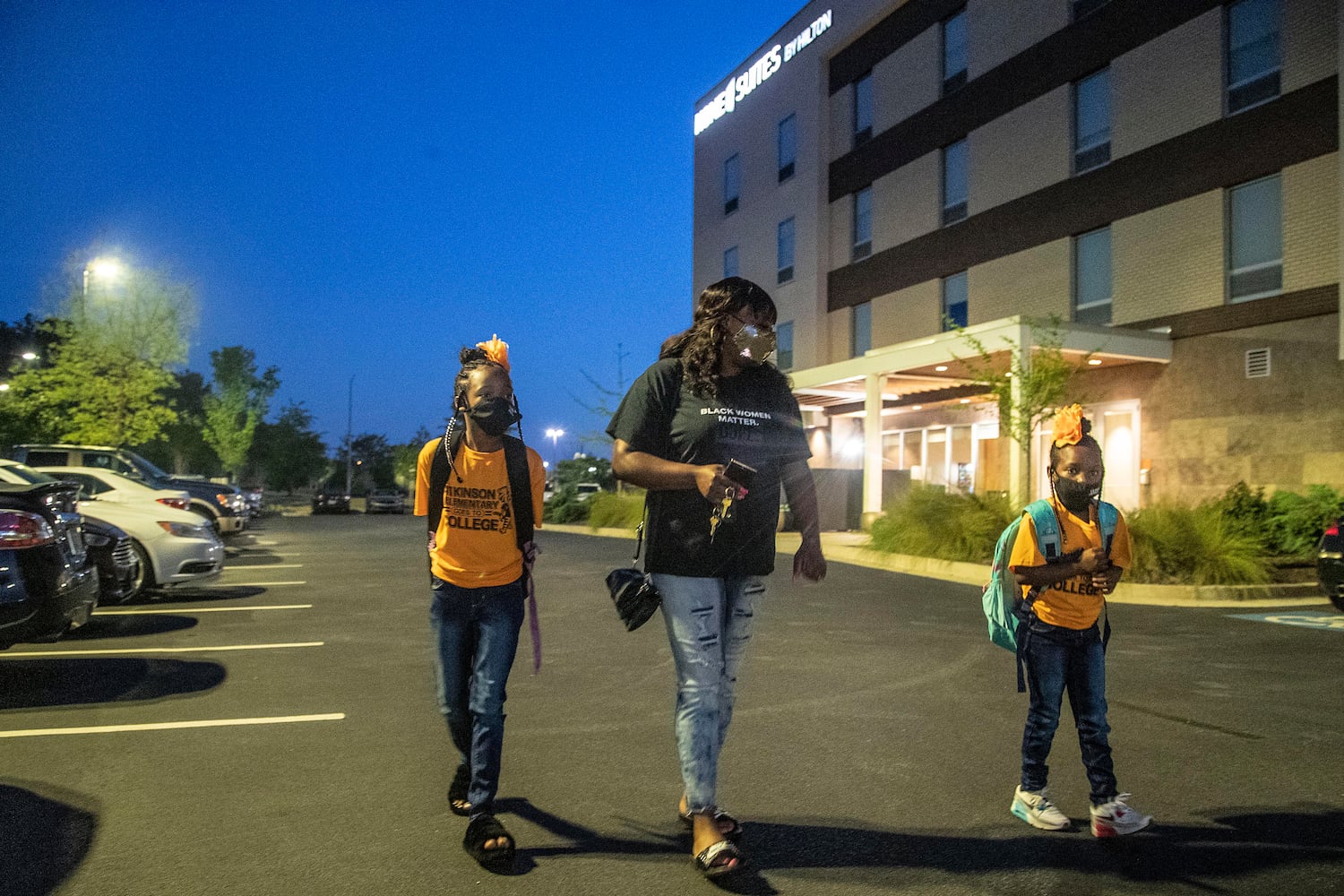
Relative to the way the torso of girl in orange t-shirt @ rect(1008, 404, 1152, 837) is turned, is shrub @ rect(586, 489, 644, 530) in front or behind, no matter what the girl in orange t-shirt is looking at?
behind

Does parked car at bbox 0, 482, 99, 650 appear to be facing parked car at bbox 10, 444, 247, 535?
no

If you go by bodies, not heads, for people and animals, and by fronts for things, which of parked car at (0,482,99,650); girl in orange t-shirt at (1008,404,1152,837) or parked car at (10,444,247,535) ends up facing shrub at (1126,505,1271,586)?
parked car at (10,444,247,535)

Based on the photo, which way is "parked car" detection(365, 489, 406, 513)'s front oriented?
toward the camera

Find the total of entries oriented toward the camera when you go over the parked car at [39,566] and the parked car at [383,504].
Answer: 1

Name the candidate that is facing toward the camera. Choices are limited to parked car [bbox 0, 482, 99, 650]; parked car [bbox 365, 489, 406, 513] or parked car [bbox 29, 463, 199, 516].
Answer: parked car [bbox 365, 489, 406, 513]

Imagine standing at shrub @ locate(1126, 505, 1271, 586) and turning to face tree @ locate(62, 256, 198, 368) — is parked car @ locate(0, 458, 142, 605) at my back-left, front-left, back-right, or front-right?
front-left

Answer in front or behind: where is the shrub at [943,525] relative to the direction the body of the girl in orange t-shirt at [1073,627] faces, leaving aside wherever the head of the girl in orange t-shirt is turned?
behind

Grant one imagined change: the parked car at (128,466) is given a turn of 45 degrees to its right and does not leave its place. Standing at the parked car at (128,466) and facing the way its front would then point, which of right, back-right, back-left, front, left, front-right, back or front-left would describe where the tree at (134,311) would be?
back

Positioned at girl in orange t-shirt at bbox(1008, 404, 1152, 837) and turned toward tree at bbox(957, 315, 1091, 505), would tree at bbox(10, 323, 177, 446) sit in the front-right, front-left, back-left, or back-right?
front-left

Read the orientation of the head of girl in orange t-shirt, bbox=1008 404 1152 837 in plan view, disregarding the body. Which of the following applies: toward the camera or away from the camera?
toward the camera

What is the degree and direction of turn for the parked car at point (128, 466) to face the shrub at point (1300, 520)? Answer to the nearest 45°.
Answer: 0° — it already faces it

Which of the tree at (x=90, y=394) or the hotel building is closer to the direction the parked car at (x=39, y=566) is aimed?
the tree

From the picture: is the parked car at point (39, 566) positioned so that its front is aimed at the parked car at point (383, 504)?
no
